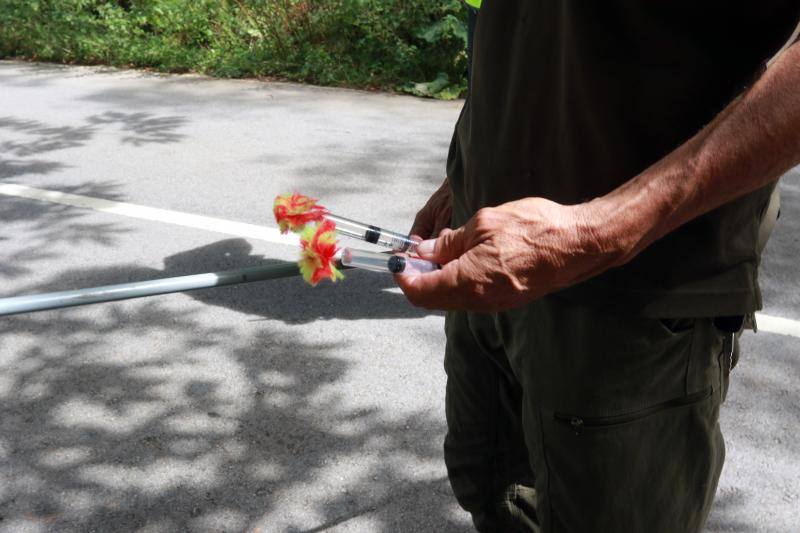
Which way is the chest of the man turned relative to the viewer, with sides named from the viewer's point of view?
facing the viewer and to the left of the viewer
